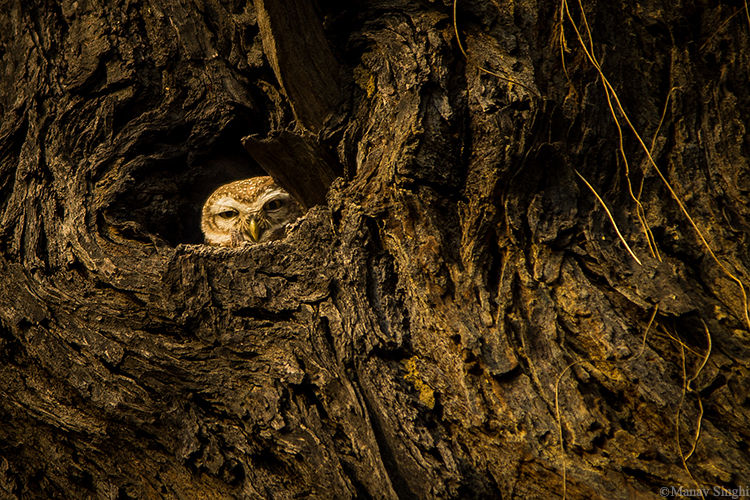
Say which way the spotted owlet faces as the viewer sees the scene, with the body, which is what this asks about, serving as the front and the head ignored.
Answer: toward the camera
